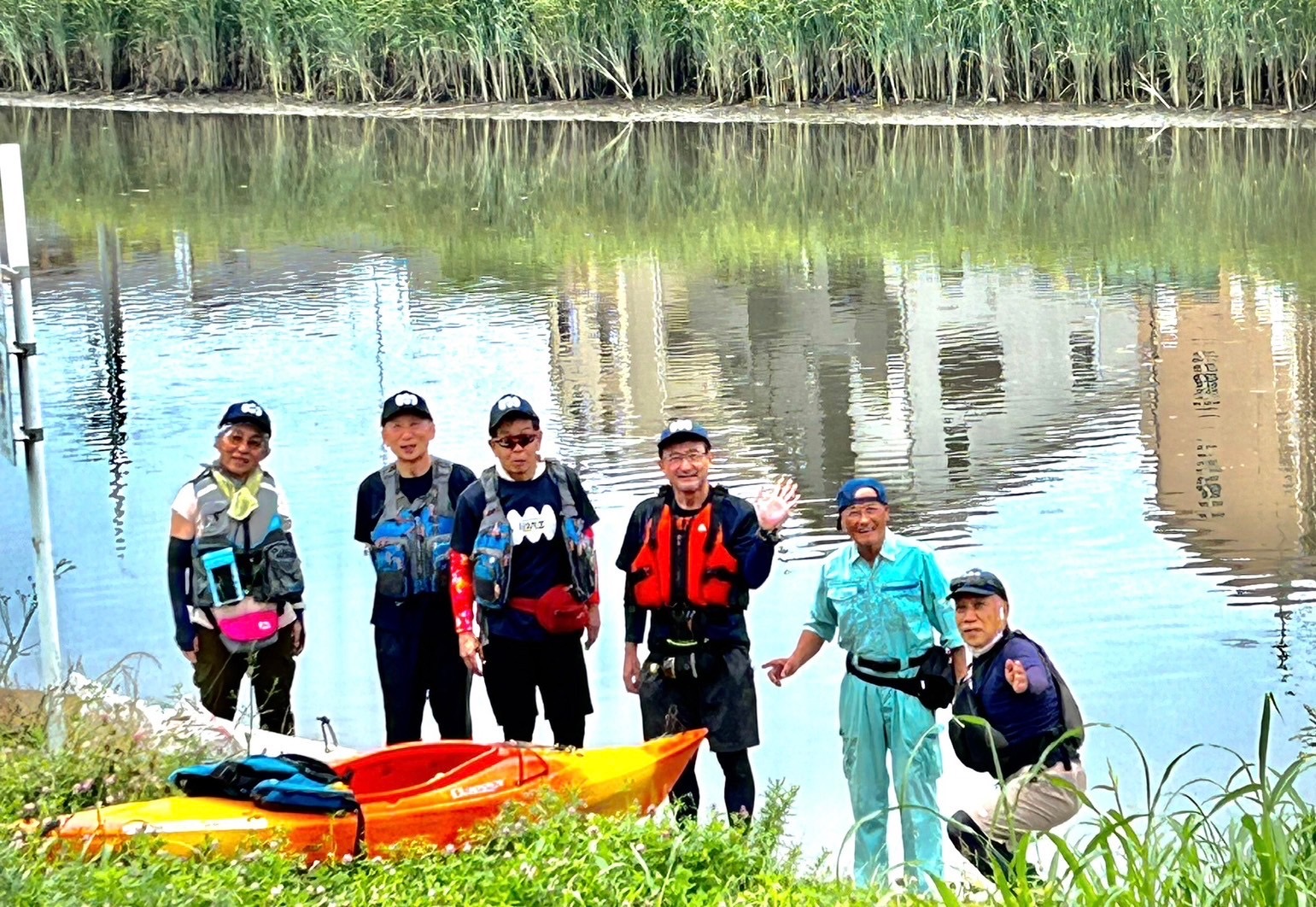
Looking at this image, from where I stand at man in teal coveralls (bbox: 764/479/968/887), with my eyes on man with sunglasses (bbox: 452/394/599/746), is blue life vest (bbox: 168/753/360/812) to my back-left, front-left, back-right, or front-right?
front-left

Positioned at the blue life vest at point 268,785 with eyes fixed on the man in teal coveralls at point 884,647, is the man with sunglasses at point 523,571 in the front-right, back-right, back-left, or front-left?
front-left

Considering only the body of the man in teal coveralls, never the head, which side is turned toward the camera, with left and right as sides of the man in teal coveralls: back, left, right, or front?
front

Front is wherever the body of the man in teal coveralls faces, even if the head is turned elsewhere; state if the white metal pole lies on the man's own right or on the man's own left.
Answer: on the man's own right

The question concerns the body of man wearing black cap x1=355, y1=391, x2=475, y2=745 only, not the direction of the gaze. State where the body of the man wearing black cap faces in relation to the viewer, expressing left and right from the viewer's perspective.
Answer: facing the viewer

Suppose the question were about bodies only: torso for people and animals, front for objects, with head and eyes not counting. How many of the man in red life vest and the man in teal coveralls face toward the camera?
2

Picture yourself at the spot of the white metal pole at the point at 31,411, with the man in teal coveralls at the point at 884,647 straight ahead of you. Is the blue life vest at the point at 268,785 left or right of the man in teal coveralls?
right

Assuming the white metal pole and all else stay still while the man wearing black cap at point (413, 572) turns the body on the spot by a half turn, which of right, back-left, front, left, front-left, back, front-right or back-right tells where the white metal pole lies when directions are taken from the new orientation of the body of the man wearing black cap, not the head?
left

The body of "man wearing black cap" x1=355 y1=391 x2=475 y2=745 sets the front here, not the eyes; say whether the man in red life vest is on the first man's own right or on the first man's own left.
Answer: on the first man's own left

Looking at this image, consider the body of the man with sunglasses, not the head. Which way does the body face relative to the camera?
toward the camera

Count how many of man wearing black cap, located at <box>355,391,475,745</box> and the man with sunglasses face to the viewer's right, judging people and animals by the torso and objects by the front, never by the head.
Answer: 0
